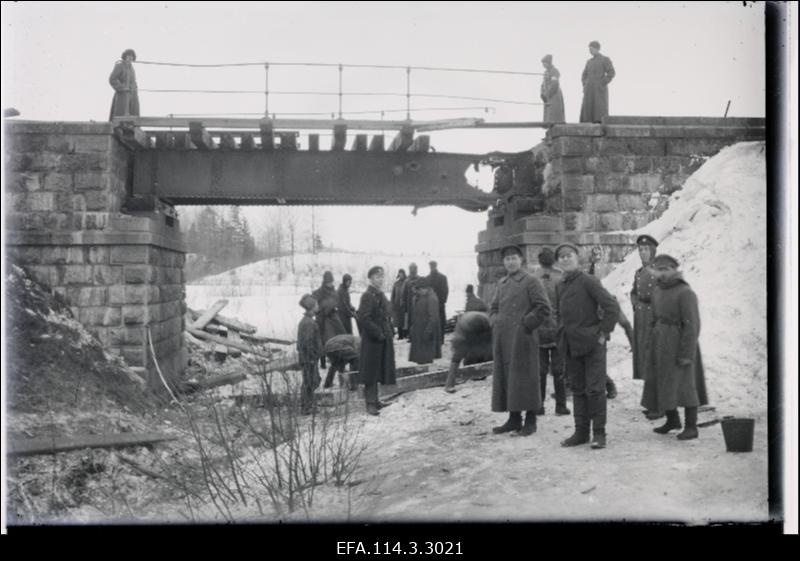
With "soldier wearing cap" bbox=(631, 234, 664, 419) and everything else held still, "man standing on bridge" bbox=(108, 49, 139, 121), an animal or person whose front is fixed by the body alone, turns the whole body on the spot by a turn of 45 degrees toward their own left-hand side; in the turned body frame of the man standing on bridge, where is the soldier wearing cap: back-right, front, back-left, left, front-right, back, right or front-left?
front-right

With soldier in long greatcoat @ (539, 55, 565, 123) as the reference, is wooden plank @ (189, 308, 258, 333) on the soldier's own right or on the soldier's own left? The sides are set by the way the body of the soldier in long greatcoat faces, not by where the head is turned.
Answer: on the soldier's own right

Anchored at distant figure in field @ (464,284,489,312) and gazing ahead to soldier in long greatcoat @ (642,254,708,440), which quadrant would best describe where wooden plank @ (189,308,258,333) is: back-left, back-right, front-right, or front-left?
back-right

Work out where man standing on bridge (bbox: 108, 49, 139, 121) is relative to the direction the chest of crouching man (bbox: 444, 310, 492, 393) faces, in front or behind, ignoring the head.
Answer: in front

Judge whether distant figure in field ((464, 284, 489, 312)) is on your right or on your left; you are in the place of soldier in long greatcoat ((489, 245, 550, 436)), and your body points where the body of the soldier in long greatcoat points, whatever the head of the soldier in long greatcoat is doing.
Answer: on your right

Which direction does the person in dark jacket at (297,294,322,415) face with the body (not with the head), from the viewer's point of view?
to the viewer's right

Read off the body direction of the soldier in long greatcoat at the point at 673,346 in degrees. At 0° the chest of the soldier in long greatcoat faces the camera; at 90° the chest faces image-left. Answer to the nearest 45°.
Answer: approximately 45°
